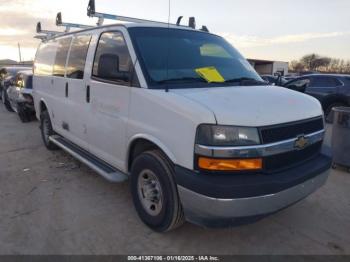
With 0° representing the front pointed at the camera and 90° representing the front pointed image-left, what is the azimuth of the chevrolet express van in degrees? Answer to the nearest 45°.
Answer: approximately 315°

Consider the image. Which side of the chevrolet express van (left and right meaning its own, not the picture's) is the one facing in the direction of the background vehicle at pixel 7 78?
back

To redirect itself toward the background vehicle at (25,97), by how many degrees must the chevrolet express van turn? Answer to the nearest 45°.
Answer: approximately 180°

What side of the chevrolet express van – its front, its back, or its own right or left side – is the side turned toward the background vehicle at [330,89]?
left
